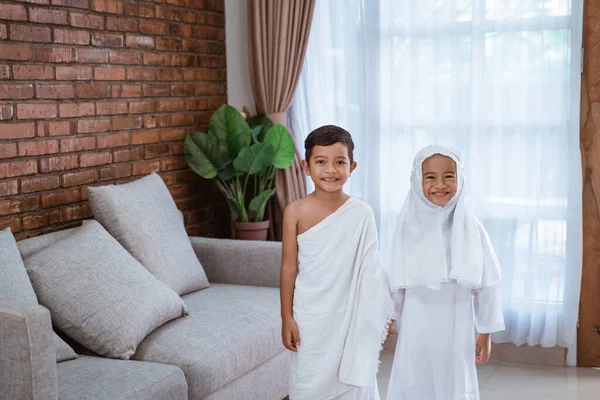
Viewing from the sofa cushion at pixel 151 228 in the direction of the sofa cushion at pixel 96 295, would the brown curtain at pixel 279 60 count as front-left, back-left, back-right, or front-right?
back-left

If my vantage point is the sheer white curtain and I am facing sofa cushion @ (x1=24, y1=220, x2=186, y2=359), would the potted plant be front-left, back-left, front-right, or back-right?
front-right

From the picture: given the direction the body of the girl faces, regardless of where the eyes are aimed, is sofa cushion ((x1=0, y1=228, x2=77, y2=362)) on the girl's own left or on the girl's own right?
on the girl's own right

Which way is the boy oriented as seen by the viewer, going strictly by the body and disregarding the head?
toward the camera

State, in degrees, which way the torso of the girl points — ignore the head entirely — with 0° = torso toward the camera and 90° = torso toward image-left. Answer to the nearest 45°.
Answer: approximately 0°

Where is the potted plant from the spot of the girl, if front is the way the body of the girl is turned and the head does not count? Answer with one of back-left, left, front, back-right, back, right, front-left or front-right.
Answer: back-right

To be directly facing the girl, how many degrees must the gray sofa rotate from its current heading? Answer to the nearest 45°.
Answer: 0° — it already faces them

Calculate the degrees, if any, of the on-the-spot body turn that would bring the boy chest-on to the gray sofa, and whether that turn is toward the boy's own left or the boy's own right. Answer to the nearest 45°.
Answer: approximately 135° to the boy's own right

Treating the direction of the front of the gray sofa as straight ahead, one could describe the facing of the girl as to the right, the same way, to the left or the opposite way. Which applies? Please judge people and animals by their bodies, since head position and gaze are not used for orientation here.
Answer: to the right

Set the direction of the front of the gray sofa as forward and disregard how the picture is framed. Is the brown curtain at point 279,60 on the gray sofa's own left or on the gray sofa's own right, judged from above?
on the gray sofa's own left

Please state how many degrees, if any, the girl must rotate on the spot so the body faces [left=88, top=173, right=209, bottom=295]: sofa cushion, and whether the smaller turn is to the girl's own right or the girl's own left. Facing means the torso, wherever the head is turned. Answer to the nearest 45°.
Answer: approximately 135° to the girl's own right

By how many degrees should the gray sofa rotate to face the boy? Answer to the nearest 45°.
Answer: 0° — it already faces them

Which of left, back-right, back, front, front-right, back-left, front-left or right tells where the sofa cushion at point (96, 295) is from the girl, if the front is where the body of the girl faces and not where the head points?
right

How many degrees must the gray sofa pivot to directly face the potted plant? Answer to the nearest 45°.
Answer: approximately 135° to its left

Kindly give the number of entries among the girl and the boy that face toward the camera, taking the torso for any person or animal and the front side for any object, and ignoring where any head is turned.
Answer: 2
